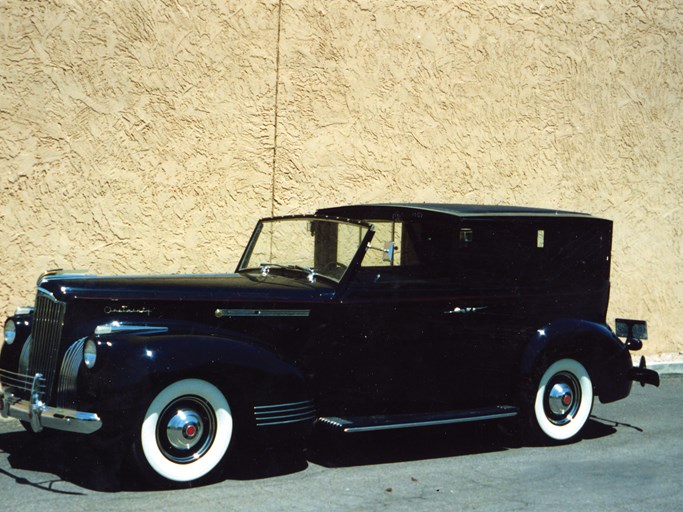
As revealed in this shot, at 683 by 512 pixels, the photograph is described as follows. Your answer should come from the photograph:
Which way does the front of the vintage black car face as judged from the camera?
facing the viewer and to the left of the viewer
